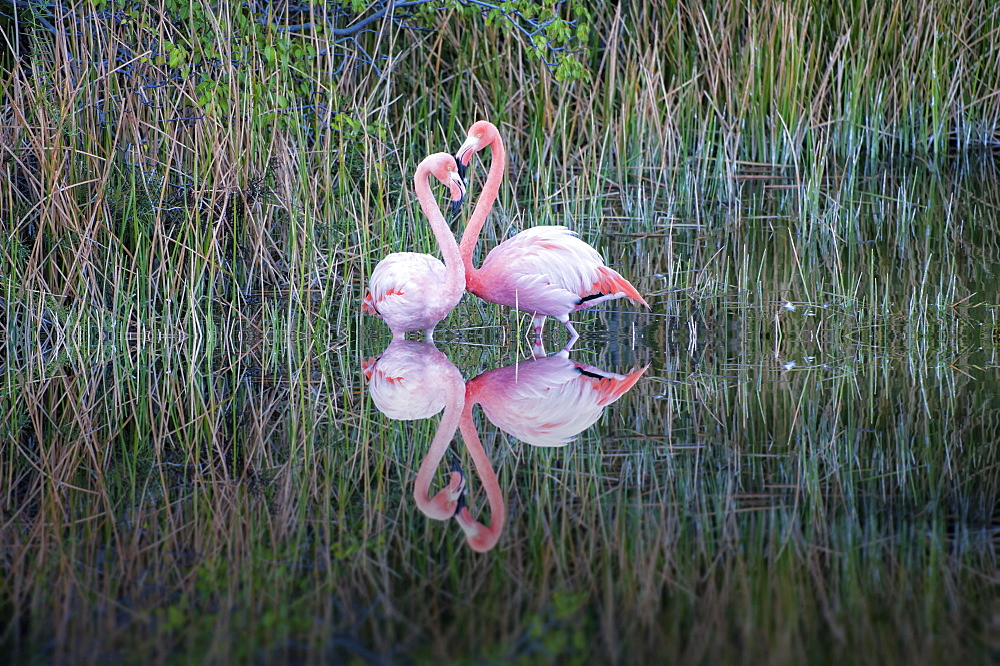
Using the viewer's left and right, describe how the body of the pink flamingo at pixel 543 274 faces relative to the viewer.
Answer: facing to the left of the viewer

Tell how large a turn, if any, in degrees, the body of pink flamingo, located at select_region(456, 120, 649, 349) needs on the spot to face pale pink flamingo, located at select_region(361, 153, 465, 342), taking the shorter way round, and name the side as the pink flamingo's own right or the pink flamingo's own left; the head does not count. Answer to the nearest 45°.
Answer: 0° — it already faces it
